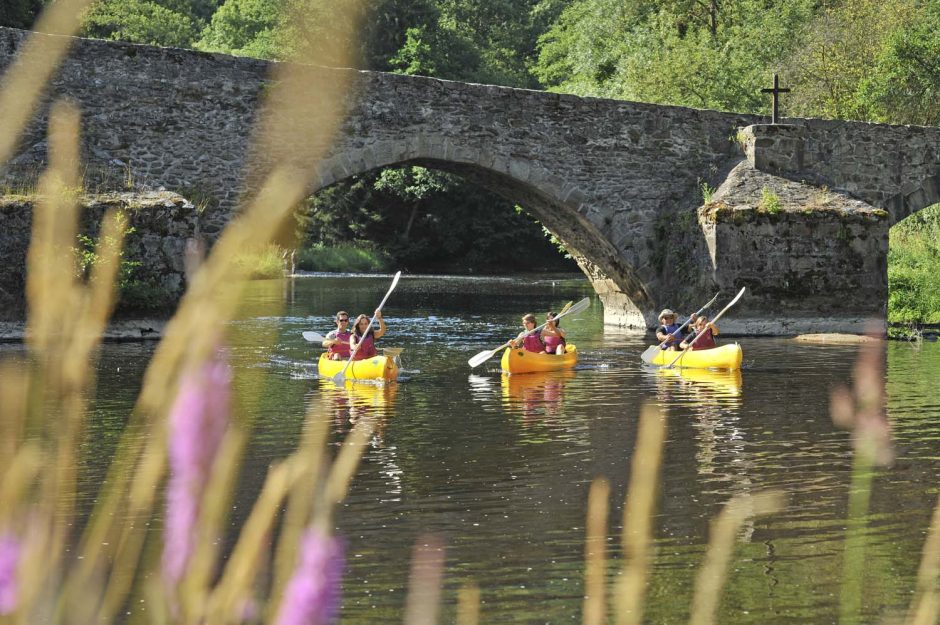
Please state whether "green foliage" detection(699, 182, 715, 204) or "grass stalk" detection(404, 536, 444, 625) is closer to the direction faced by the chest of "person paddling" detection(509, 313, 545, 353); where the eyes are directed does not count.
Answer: the grass stalk

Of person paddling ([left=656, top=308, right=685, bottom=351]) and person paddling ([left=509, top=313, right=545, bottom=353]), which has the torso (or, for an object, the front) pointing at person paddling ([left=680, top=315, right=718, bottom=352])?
person paddling ([left=656, top=308, right=685, bottom=351])

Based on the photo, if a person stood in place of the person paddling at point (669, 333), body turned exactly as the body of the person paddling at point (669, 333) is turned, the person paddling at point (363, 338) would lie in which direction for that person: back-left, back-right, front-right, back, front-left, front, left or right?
right

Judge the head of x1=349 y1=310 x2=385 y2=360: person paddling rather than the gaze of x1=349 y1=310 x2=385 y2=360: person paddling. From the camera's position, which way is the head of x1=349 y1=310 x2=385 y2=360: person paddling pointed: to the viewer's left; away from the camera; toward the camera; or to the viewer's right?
toward the camera

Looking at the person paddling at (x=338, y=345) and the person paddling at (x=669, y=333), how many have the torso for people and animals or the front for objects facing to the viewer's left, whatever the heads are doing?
0

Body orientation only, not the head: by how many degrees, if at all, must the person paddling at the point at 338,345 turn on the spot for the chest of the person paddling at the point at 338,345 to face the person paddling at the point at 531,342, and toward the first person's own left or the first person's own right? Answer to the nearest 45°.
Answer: approximately 45° to the first person's own left

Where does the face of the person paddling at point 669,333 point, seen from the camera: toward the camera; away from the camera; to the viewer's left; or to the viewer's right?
toward the camera

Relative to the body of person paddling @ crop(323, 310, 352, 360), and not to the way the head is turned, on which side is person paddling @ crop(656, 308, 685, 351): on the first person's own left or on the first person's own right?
on the first person's own left

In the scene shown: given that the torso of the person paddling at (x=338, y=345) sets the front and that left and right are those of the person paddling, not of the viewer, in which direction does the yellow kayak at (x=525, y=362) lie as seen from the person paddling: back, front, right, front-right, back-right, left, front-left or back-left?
front-left

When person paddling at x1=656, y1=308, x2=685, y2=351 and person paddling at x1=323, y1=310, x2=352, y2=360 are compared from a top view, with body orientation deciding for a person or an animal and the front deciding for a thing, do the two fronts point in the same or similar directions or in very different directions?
same or similar directions

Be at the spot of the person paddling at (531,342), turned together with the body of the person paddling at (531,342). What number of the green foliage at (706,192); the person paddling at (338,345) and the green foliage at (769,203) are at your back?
2

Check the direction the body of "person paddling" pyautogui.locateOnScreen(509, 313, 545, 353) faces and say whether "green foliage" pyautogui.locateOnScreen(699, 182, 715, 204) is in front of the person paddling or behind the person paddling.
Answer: behind

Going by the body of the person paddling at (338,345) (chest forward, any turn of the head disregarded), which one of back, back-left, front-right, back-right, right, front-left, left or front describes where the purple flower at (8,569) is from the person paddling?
front-right

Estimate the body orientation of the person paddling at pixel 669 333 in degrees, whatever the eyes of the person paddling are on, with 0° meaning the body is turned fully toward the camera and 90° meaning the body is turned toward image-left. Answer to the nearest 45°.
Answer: approximately 315°
